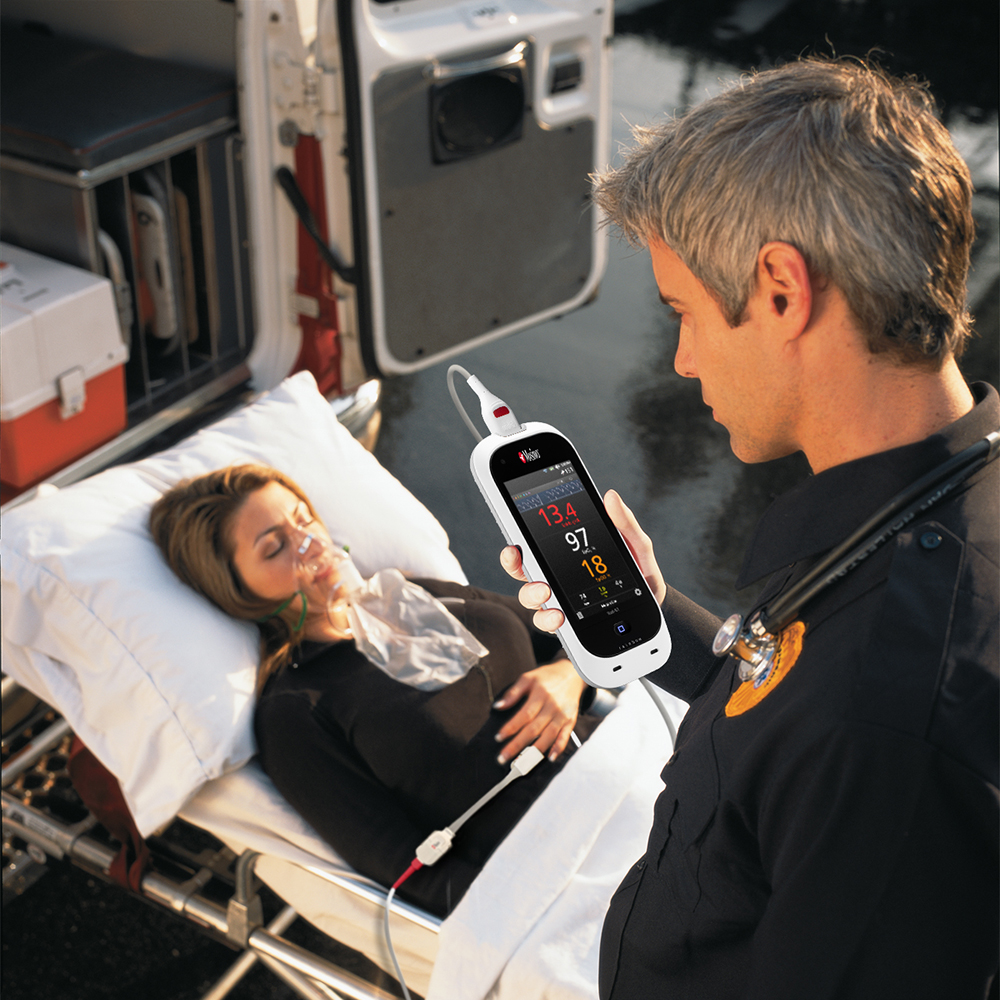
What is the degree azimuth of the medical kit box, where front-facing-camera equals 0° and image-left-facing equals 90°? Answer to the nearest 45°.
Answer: approximately 315°

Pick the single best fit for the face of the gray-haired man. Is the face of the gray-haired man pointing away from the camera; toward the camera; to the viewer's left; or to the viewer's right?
to the viewer's left

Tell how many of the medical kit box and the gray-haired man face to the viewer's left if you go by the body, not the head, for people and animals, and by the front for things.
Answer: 1

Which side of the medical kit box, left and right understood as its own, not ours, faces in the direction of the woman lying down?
front

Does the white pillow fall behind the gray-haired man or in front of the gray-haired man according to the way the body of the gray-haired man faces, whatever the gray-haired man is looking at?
in front

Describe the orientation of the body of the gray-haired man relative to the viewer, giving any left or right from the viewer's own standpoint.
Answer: facing to the left of the viewer
